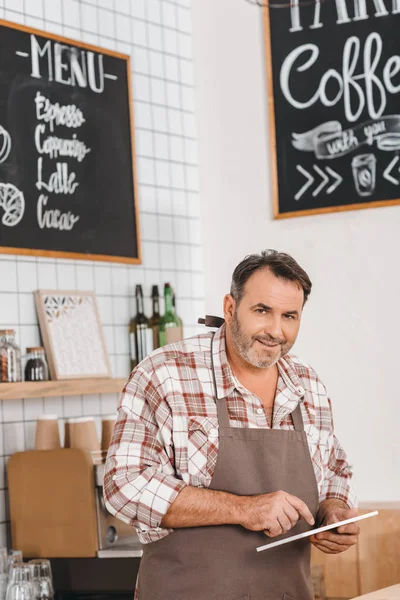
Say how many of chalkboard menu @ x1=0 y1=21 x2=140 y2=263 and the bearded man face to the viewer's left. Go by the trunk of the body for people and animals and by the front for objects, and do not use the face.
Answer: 0

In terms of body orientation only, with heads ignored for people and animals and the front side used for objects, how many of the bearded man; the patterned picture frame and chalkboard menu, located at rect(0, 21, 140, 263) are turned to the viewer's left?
0

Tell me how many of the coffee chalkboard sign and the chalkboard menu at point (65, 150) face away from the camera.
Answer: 0

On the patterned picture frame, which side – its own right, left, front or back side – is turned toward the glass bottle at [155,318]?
left

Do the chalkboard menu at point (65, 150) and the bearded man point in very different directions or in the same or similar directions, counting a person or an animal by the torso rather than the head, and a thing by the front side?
same or similar directions

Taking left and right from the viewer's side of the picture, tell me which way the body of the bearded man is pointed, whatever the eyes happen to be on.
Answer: facing the viewer and to the right of the viewer
